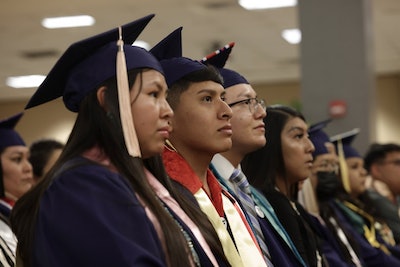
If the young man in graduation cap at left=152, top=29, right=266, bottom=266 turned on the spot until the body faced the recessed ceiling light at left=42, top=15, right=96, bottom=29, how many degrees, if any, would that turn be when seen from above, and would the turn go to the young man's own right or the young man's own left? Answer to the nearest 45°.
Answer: approximately 135° to the young man's own left

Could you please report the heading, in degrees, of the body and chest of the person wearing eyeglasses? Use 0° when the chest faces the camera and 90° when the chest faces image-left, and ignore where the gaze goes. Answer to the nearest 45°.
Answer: approximately 315°

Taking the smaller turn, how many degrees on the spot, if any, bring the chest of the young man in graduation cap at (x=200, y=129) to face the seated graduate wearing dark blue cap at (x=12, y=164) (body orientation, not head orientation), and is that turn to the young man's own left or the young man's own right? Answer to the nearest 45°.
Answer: approximately 180°

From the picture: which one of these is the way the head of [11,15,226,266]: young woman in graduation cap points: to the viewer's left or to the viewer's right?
to the viewer's right
